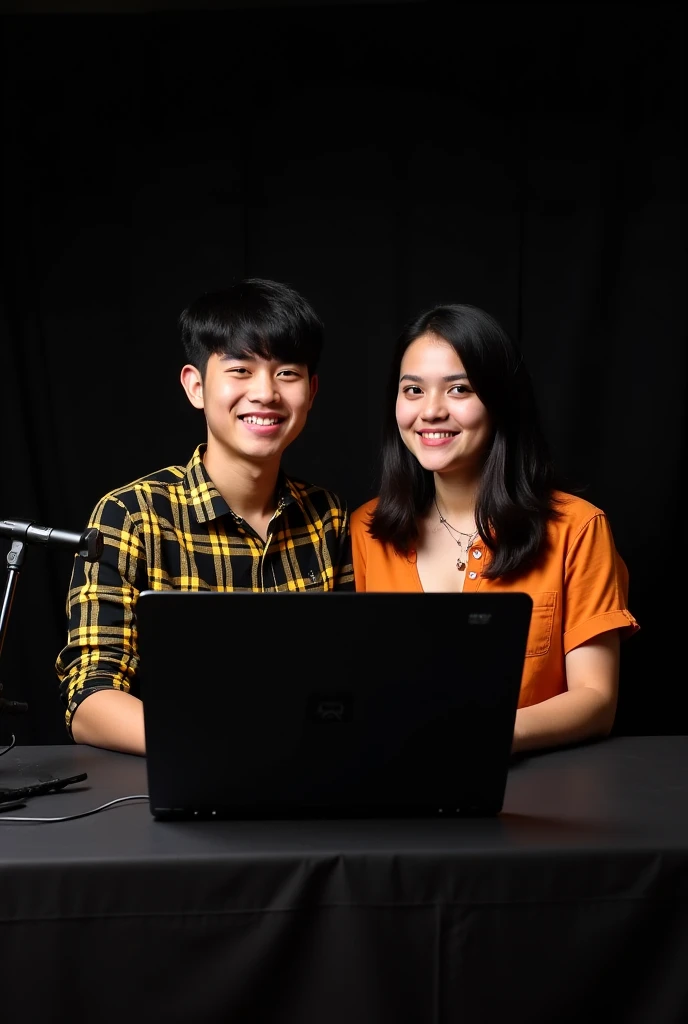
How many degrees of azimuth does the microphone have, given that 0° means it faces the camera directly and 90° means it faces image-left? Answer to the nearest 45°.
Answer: approximately 270°

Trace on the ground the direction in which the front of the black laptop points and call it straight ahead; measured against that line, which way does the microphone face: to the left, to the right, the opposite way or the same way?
to the right

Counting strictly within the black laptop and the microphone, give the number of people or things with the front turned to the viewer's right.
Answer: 1

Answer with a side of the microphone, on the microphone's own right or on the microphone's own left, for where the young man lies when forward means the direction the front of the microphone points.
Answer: on the microphone's own left

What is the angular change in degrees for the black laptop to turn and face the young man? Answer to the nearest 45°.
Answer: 0° — it already faces them

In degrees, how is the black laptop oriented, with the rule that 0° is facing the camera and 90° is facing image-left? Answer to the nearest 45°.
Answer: approximately 180°
